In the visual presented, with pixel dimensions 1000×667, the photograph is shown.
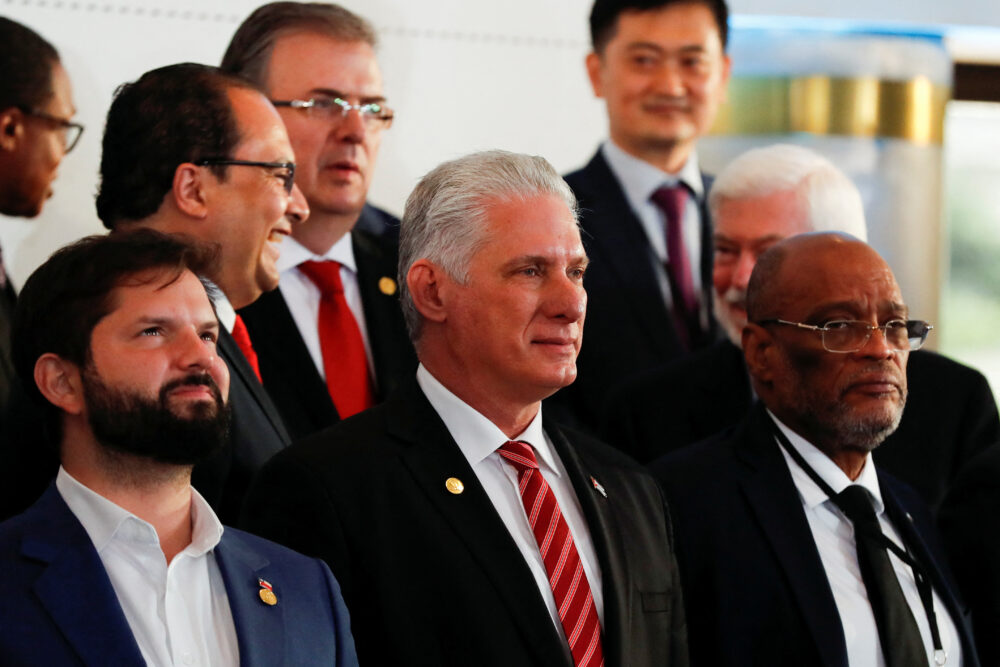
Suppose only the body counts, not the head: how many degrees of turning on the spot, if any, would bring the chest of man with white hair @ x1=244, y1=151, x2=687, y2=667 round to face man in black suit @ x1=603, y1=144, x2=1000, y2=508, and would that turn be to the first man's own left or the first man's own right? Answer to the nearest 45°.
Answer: approximately 90° to the first man's own left

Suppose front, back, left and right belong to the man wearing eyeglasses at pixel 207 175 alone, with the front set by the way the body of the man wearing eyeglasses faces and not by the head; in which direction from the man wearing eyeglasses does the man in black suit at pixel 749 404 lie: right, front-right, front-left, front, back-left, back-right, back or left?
front

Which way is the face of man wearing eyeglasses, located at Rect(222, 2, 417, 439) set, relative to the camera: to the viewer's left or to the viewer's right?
to the viewer's right

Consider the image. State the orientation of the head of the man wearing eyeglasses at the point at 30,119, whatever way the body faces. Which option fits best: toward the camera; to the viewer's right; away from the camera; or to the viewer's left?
to the viewer's right

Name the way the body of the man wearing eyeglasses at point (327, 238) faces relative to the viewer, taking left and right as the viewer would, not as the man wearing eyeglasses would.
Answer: facing the viewer and to the right of the viewer

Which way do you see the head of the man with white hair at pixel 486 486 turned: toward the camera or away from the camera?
toward the camera

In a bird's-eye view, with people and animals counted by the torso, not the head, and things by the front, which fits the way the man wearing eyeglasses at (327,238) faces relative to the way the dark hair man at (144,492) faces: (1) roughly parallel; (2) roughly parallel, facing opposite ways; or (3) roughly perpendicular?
roughly parallel

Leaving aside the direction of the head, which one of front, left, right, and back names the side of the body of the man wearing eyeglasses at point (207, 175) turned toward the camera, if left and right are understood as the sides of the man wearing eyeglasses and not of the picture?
right

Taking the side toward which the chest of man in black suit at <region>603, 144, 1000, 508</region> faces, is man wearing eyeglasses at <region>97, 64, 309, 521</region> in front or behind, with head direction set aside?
in front

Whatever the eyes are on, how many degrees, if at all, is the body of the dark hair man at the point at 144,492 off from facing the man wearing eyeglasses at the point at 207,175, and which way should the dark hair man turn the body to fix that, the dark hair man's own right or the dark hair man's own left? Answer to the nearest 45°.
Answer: approximately 135° to the dark hair man's own left

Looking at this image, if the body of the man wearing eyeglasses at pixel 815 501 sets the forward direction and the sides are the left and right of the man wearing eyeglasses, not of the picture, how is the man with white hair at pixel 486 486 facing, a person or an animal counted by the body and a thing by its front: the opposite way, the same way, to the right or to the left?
the same way

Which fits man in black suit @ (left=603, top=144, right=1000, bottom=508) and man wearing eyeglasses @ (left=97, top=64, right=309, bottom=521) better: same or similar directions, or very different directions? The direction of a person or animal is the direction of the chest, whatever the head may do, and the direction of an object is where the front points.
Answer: very different directions

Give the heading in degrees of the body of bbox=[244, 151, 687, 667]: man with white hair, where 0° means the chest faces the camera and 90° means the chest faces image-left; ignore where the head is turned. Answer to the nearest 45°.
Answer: approximately 315°

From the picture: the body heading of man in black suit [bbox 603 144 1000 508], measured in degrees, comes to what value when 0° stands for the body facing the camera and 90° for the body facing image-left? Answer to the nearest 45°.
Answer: approximately 45°

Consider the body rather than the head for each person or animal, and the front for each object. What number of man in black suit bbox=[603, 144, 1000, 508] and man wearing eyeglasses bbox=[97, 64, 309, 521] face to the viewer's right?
1

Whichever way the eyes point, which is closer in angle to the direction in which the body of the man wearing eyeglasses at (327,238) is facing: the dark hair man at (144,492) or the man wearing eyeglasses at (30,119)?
the dark hair man

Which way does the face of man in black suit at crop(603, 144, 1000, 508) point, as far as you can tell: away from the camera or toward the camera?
toward the camera

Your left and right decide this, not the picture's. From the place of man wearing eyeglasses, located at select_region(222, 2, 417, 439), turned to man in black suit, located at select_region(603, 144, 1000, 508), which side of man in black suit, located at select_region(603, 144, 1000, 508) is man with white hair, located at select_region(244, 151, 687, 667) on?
right
